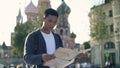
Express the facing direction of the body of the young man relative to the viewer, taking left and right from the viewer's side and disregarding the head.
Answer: facing the viewer and to the right of the viewer
